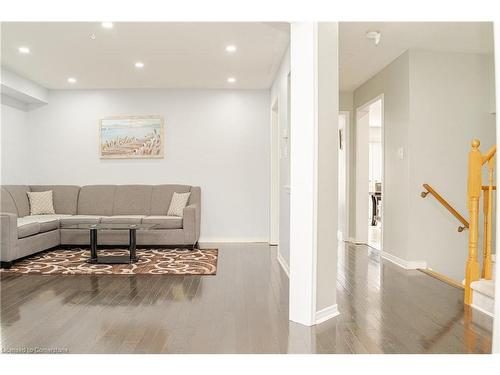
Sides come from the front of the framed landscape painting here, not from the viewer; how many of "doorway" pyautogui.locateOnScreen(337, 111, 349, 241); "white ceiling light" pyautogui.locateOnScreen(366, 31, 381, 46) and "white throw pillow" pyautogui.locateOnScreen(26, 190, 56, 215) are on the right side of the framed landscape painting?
1

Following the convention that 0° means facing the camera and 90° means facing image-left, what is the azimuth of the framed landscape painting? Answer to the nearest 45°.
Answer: approximately 0°

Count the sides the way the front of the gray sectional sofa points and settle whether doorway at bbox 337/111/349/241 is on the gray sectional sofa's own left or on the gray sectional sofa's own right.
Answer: on the gray sectional sofa's own left

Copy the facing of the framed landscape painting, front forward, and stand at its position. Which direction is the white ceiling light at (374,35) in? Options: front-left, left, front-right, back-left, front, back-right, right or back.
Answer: front-left

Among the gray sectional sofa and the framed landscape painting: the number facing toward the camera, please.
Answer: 2

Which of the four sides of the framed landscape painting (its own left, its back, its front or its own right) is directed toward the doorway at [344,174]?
left

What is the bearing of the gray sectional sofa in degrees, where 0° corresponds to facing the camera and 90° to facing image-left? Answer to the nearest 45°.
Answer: approximately 0°

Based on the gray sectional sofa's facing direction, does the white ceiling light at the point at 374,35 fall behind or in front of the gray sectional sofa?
in front

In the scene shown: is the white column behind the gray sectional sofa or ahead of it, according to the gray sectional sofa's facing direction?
ahead
